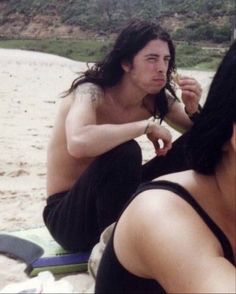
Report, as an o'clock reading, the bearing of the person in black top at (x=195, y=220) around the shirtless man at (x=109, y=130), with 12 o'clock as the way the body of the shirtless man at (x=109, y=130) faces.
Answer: the person in black top at (x=195, y=220) is roughly at 1 o'clock from the shirtless man at (x=109, y=130).

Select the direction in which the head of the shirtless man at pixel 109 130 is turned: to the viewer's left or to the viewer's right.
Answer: to the viewer's right

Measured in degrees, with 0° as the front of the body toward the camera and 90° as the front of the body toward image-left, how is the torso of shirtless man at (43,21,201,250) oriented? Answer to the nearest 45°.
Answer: approximately 315°
